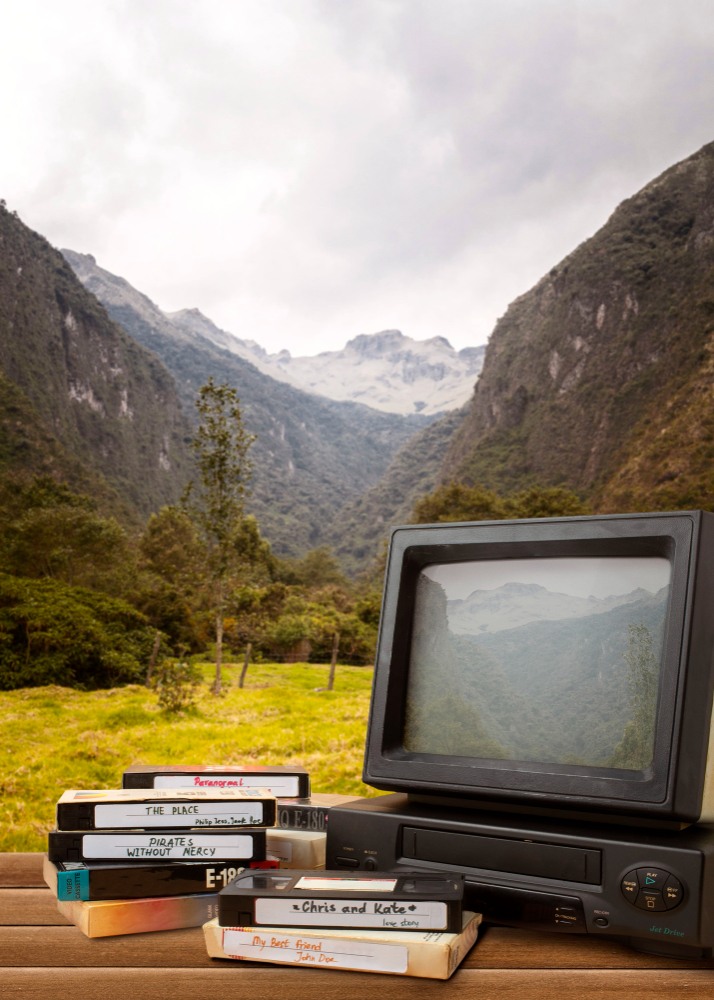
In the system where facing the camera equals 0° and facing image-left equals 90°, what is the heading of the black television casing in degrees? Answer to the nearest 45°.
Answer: approximately 45°

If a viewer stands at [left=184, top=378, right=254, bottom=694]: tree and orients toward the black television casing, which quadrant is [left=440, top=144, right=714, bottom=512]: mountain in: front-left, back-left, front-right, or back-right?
back-left

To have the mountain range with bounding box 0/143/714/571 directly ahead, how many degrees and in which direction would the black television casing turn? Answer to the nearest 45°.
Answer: approximately 135° to its right

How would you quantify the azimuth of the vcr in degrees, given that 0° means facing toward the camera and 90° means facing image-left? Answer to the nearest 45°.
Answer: approximately 45°
